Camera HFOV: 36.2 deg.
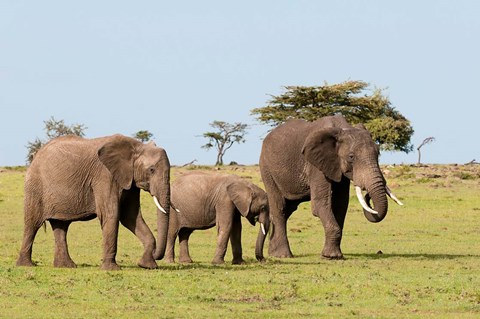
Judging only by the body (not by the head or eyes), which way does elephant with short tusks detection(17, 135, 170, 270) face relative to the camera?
to the viewer's right

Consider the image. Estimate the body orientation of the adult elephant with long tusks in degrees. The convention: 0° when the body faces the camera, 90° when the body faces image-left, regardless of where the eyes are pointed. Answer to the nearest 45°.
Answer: approximately 315°

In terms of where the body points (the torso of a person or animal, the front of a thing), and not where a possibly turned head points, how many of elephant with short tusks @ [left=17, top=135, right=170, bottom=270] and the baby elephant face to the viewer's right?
2

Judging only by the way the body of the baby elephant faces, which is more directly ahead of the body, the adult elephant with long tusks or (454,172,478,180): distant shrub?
the adult elephant with long tusks

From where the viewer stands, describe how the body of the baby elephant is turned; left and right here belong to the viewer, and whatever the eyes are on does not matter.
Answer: facing to the right of the viewer

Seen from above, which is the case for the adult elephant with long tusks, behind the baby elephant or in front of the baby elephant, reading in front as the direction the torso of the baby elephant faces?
in front

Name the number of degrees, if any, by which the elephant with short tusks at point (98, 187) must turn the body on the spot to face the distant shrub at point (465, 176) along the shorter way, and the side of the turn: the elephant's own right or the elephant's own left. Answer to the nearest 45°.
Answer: approximately 45° to the elephant's own left

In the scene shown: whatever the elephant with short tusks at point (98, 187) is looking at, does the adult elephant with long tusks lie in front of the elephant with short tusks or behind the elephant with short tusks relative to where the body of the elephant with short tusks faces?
in front

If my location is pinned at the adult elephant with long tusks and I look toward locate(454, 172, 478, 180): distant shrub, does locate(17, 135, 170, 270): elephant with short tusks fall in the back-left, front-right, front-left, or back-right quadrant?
back-left

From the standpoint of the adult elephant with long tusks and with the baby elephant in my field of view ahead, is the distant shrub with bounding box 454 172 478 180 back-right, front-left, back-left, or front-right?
back-right

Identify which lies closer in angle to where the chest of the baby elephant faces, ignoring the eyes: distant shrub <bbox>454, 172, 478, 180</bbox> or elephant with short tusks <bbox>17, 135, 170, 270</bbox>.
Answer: the distant shrub
